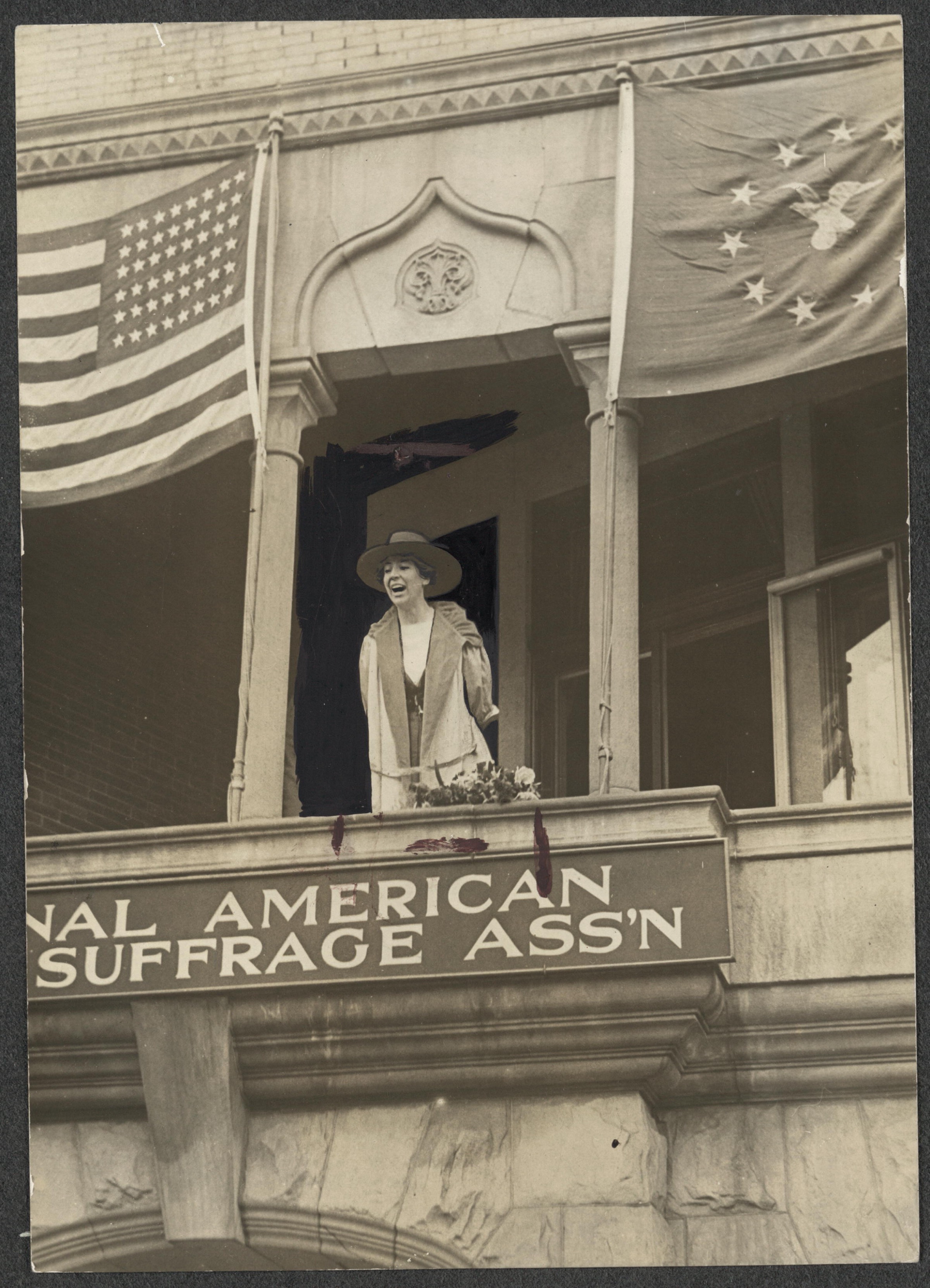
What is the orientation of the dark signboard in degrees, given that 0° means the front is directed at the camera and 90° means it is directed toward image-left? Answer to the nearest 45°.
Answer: approximately 0°

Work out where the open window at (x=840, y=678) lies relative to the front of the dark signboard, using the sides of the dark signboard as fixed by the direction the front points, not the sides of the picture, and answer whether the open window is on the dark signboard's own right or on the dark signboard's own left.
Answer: on the dark signboard's own left
